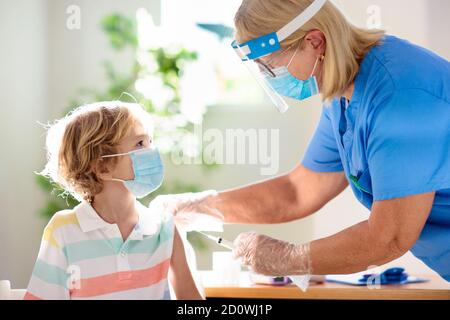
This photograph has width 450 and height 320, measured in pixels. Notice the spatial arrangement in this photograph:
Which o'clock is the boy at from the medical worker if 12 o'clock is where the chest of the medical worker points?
The boy is roughly at 12 o'clock from the medical worker.

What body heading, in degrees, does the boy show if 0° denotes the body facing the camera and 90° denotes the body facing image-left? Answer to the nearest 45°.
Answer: approximately 315°

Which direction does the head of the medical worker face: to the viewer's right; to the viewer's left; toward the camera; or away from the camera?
to the viewer's left

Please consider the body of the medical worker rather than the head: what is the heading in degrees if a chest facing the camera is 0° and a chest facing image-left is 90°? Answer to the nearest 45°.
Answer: approximately 90°

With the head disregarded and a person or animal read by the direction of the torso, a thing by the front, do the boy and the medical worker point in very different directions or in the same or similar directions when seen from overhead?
very different directions

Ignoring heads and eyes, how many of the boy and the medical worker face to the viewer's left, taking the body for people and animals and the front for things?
1

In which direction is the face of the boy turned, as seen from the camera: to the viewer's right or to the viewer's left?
to the viewer's right

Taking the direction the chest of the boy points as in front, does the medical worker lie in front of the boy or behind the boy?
in front
